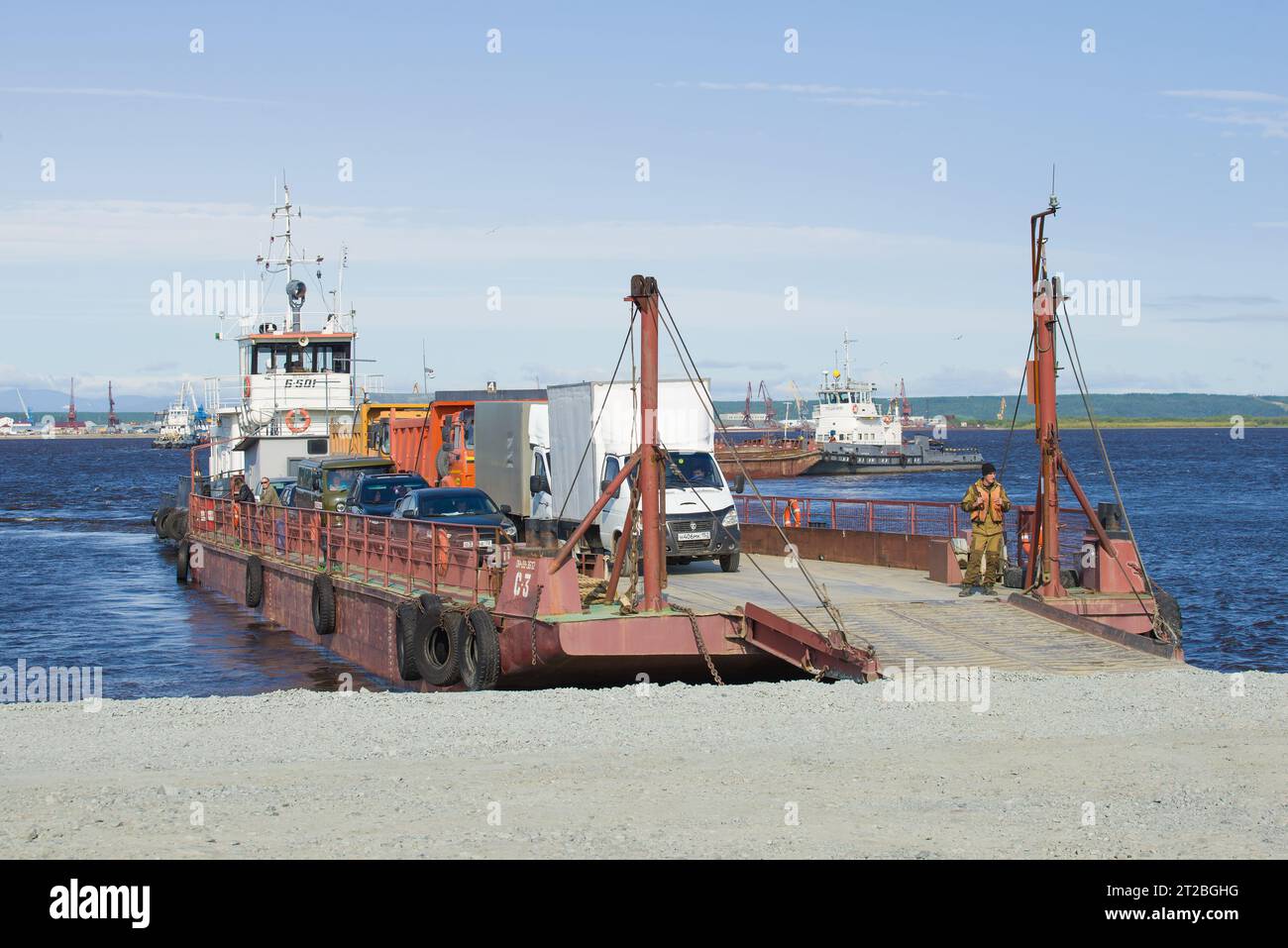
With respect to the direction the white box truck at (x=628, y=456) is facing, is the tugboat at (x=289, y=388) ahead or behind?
behind

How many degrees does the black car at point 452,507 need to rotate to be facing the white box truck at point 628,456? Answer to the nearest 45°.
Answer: approximately 45° to its left

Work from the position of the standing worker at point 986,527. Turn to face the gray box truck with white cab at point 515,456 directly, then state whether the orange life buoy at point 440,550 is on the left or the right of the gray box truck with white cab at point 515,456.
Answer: left

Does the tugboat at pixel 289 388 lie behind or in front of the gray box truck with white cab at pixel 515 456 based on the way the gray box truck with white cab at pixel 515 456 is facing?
behind

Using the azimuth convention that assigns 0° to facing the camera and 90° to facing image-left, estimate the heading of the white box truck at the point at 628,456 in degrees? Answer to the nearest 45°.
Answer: approximately 315°

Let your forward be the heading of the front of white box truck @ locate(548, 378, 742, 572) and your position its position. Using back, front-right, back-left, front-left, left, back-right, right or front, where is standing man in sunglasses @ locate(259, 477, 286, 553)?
back

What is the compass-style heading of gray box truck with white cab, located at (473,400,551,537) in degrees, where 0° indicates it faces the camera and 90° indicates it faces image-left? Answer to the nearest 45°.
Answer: approximately 315°
